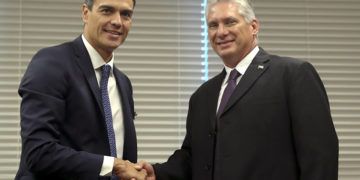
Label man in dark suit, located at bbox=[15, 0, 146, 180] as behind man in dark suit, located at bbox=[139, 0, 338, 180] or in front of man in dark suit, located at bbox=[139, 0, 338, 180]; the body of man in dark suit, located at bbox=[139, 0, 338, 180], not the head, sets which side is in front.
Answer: in front

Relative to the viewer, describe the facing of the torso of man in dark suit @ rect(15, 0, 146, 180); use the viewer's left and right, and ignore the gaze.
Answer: facing the viewer and to the right of the viewer

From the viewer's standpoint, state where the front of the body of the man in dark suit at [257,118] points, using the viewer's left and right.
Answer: facing the viewer and to the left of the viewer

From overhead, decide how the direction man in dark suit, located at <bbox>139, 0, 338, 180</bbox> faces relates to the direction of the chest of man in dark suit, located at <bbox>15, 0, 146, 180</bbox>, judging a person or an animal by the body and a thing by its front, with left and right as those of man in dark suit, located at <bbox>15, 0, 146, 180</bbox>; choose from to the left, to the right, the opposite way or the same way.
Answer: to the right

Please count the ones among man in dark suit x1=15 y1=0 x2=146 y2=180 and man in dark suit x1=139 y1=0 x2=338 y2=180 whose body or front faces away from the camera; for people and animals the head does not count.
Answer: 0

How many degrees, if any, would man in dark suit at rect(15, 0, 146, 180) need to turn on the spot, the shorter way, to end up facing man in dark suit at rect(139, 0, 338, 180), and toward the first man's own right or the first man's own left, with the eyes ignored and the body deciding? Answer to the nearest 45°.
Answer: approximately 45° to the first man's own left
